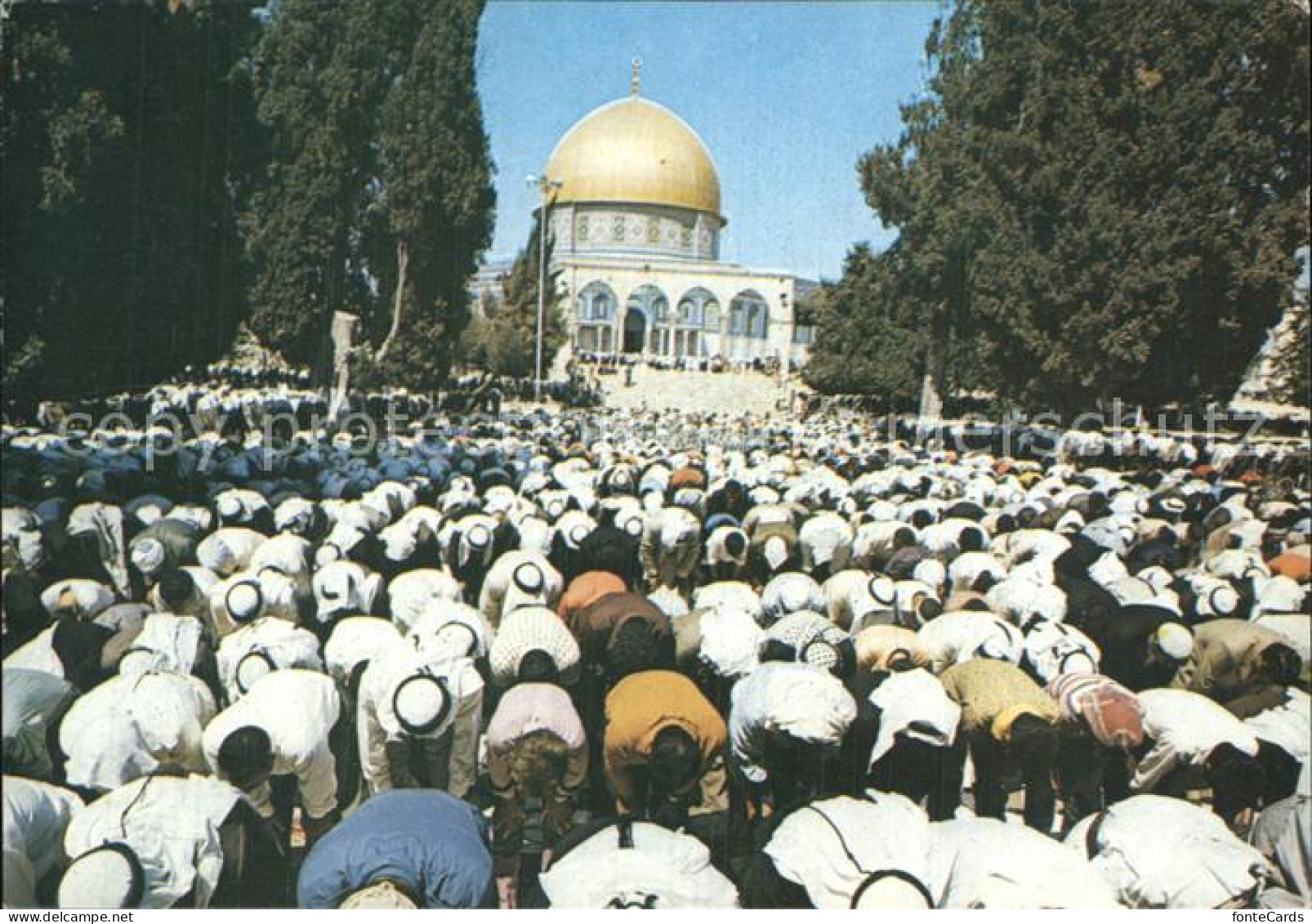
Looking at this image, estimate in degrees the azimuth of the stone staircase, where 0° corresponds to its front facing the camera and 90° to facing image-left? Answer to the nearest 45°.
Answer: approximately 0°

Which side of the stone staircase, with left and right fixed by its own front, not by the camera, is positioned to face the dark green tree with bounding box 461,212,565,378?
right

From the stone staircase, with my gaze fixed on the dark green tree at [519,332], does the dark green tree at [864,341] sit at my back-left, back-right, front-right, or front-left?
back-left

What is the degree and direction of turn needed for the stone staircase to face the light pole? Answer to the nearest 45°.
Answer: approximately 45° to its right

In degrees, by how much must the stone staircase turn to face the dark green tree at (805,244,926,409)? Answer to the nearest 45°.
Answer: approximately 45° to its left

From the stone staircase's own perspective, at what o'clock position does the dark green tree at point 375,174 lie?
The dark green tree is roughly at 1 o'clock from the stone staircase.

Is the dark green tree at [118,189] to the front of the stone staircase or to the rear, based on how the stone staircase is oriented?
to the front

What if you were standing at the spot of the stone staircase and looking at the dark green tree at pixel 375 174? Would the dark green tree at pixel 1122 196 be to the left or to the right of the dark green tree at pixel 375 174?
left
